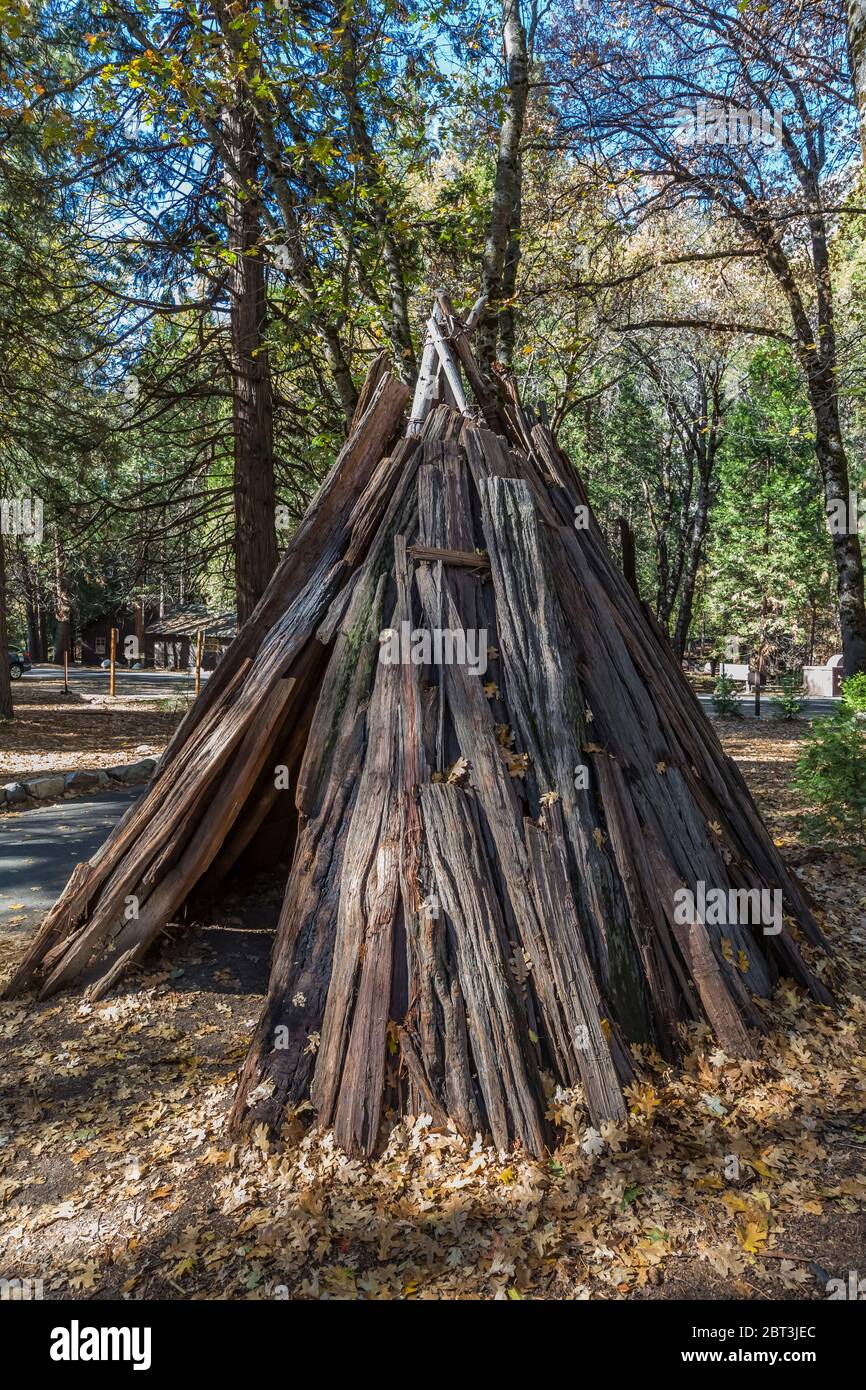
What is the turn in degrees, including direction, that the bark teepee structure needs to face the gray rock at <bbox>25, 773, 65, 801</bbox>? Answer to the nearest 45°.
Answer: approximately 90° to its right

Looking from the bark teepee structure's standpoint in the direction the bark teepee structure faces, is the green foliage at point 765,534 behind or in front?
behind

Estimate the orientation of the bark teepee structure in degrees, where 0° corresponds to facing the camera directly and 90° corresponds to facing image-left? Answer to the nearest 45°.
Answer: approximately 45°

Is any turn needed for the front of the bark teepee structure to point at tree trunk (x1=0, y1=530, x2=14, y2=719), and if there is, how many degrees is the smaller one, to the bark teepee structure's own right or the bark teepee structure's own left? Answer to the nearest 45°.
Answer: approximately 90° to the bark teepee structure's own right

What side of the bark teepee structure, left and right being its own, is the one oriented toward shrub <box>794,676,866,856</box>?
back

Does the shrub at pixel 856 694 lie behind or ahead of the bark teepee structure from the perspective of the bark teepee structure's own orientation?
behind

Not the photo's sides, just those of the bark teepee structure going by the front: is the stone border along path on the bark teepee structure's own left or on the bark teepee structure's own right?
on the bark teepee structure's own right

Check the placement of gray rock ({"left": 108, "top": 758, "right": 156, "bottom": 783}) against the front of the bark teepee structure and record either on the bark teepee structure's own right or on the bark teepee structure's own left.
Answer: on the bark teepee structure's own right

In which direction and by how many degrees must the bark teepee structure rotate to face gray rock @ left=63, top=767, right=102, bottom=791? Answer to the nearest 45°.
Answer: approximately 90° to its right
